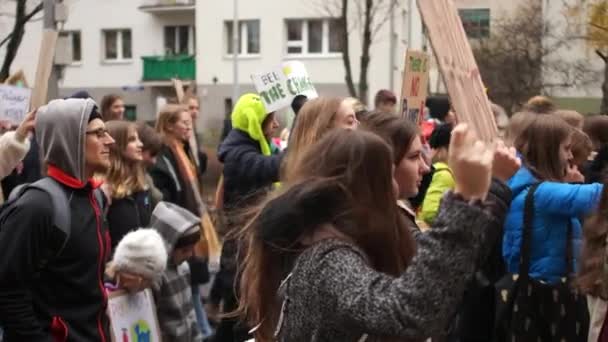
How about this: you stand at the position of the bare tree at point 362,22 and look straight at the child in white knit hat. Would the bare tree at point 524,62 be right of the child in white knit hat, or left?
left

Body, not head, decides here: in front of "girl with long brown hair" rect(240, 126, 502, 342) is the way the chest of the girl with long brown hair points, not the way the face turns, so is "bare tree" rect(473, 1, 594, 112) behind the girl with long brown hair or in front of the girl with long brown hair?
in front

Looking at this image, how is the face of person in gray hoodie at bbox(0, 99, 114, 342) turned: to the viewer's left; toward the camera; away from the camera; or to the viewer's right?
to the viewer's right

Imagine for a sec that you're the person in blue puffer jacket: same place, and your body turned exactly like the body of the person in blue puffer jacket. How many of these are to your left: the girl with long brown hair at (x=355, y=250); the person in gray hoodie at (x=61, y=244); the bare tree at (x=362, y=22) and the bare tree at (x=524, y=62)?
2

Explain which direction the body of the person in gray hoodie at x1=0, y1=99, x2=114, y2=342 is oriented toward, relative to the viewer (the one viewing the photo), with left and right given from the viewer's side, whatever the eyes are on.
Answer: facing to the right of the viewer
